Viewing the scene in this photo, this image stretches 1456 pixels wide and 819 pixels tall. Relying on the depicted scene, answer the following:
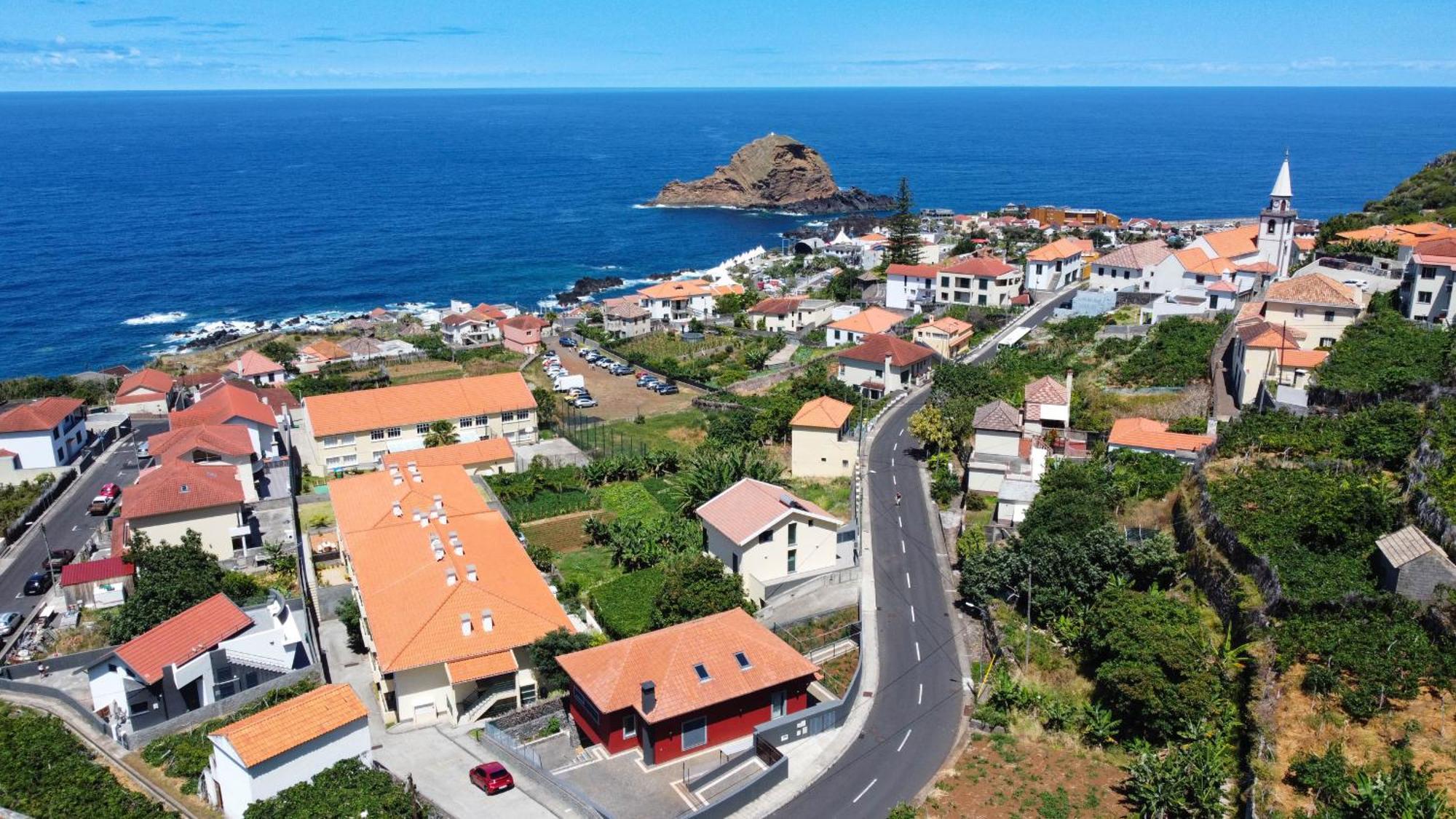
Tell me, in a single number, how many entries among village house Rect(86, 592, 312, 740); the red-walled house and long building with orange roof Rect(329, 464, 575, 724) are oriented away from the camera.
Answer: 0

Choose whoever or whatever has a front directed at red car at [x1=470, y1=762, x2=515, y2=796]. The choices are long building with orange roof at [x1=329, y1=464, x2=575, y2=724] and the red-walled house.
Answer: the long building with orange roof

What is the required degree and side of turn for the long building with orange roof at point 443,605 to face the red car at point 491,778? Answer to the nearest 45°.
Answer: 0° — it already faces it

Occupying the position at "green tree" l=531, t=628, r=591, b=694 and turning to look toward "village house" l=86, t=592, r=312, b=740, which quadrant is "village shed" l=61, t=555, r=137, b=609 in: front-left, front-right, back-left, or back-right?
front-right

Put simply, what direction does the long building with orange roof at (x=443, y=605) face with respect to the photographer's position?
facing the viewer

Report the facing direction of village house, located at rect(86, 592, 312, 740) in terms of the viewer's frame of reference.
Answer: facing the viewer and to the right of the viewer

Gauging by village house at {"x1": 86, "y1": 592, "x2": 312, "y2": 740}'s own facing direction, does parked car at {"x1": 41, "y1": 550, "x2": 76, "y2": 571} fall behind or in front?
behind

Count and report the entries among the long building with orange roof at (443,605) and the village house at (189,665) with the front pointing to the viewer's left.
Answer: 0

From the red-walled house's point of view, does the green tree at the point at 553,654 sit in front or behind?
behind

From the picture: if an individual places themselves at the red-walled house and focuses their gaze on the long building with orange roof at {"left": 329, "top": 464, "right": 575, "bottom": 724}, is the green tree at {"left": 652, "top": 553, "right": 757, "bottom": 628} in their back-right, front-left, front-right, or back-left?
front-right

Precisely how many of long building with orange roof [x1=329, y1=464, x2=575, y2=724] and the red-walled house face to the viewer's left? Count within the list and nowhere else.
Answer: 0

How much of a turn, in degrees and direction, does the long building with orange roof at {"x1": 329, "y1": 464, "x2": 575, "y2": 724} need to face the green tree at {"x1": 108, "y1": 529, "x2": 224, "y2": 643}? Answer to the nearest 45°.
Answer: approximately 135° to its right

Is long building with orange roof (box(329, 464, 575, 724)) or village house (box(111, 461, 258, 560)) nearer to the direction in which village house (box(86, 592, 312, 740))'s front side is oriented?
the long building with orange roof

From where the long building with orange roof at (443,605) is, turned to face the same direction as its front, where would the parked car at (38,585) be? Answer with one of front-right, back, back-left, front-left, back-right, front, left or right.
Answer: back-right
